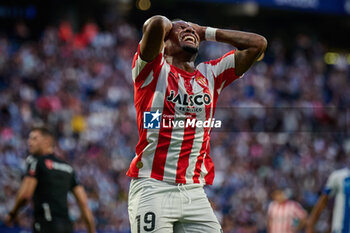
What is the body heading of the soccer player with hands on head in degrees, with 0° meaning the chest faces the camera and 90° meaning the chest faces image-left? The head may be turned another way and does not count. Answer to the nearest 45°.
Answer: approximately 315°

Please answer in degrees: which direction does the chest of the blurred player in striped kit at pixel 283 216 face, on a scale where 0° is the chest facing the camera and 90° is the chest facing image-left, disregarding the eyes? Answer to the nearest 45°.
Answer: approximately 45°

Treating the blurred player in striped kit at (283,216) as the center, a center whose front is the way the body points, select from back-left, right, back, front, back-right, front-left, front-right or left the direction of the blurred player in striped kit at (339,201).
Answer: front-left

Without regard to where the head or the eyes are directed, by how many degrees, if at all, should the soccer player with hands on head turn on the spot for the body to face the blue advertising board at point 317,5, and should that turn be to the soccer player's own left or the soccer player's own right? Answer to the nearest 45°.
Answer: approximately 135° to the soccer player's own left

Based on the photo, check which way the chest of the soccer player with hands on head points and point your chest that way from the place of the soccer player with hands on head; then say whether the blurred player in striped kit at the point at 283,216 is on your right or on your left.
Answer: on your left

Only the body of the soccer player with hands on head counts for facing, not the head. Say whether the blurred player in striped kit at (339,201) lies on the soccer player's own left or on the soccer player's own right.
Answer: on the soccer player's own left

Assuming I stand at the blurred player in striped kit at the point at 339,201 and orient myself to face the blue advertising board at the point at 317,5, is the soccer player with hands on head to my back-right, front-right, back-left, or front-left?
back-left

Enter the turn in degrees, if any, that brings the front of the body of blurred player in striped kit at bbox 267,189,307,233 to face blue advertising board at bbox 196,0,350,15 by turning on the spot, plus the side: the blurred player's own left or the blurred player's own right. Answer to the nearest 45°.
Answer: approximately 135° to the blurred player's own right

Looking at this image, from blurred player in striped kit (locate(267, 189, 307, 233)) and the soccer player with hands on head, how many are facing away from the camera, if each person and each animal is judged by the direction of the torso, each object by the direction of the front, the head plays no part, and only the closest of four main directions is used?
0
